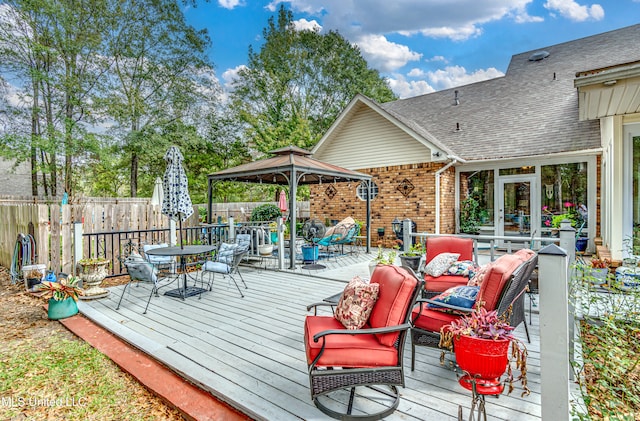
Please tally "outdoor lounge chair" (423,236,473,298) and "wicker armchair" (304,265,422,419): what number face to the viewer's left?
1

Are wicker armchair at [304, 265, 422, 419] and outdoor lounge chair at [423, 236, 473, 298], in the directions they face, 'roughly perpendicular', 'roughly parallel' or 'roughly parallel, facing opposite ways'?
roughly perpendicular

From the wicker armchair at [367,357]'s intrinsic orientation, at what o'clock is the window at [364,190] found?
The window is roughly at 3 o'clock from the wicker armchair.

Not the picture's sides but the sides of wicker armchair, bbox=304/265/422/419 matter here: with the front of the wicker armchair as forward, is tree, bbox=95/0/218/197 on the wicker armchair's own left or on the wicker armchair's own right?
on the wicker armchair's own right

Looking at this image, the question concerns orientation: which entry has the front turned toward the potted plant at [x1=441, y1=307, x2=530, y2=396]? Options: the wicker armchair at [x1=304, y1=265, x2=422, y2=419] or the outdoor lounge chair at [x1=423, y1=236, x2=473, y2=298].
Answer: the outdoor lounge chair

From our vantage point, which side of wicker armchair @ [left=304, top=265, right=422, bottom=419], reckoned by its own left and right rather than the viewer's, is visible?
left

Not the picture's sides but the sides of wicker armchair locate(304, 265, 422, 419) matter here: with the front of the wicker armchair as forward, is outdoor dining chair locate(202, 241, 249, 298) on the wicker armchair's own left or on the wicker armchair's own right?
on the wicker armchair's own right

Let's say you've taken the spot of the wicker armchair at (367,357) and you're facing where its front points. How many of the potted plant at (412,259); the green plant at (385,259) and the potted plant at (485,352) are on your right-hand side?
2

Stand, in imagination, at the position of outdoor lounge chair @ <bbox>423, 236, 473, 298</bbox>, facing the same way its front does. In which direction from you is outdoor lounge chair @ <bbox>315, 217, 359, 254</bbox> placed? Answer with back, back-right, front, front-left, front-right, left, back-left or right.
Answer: back-right

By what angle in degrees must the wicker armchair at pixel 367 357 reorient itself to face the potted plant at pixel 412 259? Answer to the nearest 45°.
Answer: approximately 90° to its right

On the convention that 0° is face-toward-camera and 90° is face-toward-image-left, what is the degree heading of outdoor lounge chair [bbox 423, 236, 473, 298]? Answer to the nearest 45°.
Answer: approximately 0°

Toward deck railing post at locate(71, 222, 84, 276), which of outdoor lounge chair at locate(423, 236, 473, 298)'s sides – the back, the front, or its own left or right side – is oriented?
right

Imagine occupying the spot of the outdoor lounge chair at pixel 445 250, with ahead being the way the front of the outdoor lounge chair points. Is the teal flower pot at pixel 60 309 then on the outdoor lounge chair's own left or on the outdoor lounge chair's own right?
on the outdoor lounge chair's own right

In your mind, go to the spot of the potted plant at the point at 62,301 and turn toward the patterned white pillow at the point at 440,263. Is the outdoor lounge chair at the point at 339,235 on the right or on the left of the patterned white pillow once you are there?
left

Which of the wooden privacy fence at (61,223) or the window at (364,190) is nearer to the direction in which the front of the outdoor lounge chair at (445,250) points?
the wooden privacy fence

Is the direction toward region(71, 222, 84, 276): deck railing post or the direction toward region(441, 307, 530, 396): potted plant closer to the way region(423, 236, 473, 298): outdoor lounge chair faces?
the potted plant

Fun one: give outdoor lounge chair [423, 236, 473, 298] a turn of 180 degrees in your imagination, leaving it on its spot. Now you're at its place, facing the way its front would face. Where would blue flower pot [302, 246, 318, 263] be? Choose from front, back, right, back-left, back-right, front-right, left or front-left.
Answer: front-left
